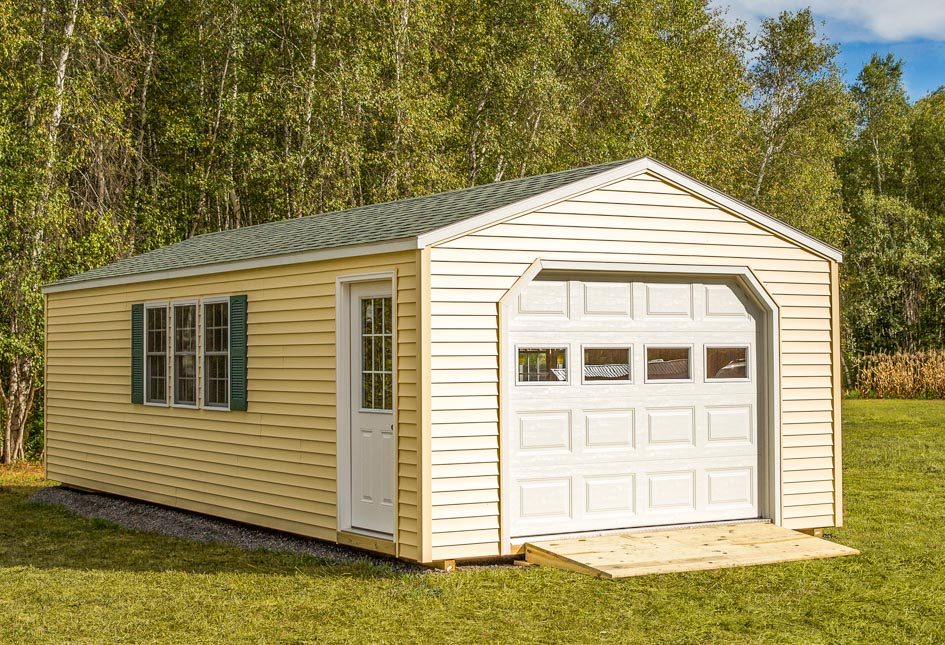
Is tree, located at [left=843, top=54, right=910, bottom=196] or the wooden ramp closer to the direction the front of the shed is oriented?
the wooden ramp

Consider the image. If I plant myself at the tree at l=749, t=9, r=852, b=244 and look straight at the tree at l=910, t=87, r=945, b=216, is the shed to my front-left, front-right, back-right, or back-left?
back-right

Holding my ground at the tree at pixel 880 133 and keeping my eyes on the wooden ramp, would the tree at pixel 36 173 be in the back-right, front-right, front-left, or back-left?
front-right

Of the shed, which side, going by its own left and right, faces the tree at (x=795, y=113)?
left

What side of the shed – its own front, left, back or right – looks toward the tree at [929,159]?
left

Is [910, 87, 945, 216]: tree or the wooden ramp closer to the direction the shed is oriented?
the wooden ramp

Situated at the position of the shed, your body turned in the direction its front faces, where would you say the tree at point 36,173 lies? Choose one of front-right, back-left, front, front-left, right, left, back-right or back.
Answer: back

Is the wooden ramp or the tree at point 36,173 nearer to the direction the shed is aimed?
the wooden ramp

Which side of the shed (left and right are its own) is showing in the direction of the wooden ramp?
front

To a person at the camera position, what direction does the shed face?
facing the viewer and to the right of the viewer

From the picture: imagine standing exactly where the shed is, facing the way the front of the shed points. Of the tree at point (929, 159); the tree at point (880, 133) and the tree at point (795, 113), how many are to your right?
0

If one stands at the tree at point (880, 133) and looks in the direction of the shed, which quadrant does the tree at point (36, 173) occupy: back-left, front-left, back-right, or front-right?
front-right
